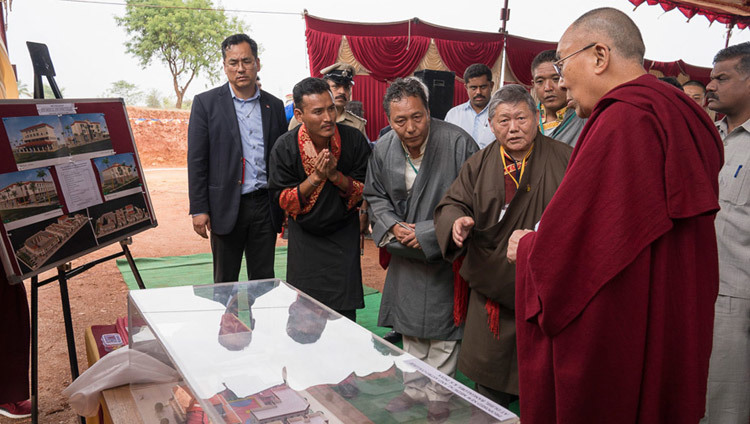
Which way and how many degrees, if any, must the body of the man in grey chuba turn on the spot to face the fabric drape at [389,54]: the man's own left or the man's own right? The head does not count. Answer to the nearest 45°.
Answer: approximately 180°

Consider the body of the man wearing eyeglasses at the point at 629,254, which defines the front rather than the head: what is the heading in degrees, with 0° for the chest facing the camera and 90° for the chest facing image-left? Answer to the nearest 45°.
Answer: approximately 90°

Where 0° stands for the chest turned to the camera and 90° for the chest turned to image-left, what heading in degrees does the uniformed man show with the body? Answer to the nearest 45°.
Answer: approximately 0°

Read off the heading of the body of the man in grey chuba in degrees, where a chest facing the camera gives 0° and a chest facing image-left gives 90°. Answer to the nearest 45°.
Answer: approximately 0°

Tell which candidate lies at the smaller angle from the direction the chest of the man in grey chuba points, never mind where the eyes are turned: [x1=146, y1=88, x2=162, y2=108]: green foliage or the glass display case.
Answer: the glass display case

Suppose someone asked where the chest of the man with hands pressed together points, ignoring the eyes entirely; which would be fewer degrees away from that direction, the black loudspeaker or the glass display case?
the glass display case

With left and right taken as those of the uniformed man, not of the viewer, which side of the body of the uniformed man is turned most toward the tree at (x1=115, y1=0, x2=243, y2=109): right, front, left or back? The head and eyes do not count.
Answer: back

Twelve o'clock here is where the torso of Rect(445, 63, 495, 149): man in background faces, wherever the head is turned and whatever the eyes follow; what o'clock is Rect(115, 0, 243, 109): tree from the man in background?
The tree is roughly at 5 o'clock from the man in background.
